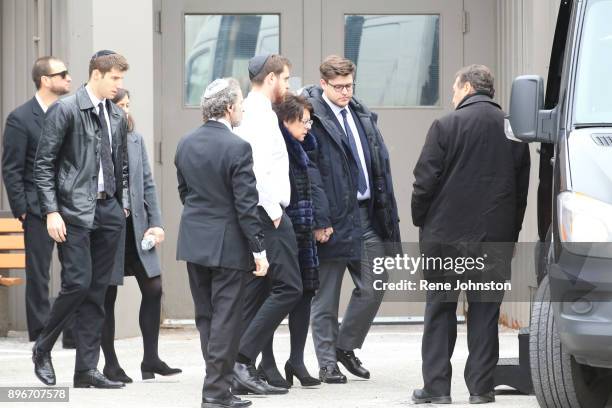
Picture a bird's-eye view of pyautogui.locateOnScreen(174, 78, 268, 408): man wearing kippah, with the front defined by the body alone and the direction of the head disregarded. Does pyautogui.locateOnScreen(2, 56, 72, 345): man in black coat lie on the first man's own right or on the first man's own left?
on the first man's own left

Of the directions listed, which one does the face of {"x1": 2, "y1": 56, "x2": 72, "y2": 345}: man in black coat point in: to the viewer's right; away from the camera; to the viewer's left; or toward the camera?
to the viewer's right

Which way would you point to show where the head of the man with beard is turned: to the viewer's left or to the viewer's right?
to the viewer's right
